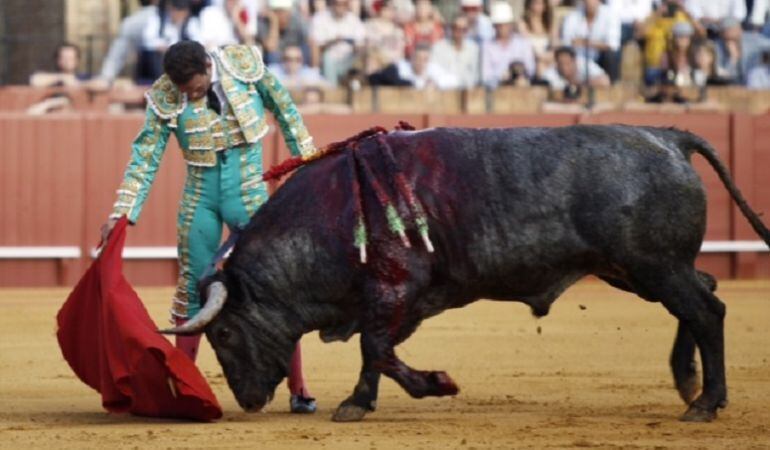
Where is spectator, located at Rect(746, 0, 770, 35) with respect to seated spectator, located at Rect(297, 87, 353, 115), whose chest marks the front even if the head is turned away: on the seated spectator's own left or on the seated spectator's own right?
on the seated spectator's own left

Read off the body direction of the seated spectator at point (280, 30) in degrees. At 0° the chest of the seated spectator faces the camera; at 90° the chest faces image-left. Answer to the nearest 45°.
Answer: approximately 0°

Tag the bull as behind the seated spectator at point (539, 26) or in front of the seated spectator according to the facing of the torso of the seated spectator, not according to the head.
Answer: in front

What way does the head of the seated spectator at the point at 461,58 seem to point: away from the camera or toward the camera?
toward the camera

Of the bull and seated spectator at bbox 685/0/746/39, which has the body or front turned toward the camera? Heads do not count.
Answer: the seated spectator

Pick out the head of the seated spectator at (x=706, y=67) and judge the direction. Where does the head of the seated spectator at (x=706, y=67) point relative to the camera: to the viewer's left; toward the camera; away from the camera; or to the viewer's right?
toward the camera

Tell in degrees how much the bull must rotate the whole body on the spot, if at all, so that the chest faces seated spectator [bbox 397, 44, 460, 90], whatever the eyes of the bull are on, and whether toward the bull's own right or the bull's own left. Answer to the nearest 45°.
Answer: approximately 90° to the bull's own right

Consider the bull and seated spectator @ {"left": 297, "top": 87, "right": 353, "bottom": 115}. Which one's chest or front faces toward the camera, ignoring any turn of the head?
the seated spectator

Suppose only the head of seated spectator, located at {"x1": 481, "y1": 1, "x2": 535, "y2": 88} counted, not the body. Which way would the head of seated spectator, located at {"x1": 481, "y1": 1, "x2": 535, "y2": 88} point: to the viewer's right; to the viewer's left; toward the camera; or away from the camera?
toward the camera

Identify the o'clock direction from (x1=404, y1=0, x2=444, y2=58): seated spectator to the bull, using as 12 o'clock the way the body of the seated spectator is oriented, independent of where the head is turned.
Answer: The bull is roughly at 12 o'clock from the seated spectator.

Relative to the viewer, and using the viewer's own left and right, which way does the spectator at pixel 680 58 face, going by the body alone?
facing the viewer

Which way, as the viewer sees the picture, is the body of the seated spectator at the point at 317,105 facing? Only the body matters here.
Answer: toward the camera

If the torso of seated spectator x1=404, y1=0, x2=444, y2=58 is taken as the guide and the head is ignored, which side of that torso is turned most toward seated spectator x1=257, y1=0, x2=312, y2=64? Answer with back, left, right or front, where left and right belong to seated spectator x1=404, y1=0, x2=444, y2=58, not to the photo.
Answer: right

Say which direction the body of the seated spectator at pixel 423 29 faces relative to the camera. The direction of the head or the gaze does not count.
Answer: toward the camera
